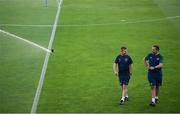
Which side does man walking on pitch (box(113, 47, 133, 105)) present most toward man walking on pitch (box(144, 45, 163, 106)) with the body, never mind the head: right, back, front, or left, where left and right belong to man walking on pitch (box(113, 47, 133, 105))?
left

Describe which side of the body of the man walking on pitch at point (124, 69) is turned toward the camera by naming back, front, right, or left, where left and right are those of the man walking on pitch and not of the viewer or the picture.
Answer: front
